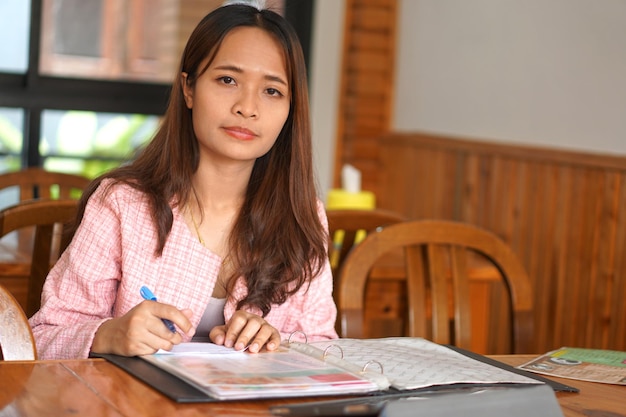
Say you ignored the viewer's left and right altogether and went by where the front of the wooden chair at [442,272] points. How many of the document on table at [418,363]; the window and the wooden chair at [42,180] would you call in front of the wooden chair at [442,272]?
1

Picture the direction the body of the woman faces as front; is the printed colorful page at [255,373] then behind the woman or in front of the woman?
in front

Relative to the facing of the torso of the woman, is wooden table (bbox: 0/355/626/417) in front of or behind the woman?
in front

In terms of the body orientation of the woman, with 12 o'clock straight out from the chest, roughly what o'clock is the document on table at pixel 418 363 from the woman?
The document on table is roughly at 11 o'clock from the woman.

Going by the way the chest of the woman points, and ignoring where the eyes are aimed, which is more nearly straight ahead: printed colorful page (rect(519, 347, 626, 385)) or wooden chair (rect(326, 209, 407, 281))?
the printed colorful page
